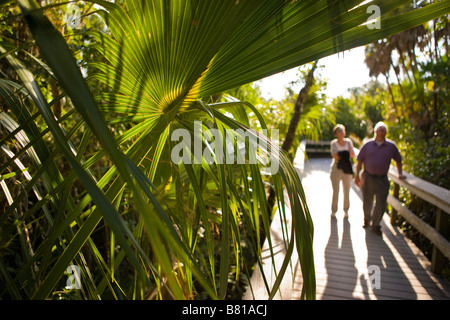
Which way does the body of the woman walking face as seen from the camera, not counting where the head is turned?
toward the camera

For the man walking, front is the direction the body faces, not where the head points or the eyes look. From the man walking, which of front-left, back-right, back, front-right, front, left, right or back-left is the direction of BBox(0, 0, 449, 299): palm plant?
front

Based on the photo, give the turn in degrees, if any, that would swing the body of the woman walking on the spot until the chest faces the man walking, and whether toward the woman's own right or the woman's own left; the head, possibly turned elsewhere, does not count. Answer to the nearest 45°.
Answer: approximately 45° to the woman's own left

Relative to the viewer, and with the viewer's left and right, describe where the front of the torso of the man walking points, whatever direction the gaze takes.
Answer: facing the viewer

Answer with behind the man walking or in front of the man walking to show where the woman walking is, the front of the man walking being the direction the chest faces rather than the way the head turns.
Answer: behind

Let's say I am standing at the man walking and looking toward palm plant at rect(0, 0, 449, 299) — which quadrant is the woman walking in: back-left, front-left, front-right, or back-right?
back-right

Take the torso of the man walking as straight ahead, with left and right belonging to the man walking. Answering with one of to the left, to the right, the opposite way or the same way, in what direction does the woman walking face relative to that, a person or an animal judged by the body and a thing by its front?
the same way

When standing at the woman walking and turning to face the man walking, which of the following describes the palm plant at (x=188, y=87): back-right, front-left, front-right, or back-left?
front-right

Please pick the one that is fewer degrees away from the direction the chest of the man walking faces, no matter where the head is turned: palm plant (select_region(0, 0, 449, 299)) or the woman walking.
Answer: the palm plant

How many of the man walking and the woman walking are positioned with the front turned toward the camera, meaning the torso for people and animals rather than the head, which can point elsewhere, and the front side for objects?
2

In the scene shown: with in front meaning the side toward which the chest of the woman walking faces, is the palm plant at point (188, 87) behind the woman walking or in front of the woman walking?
in front
